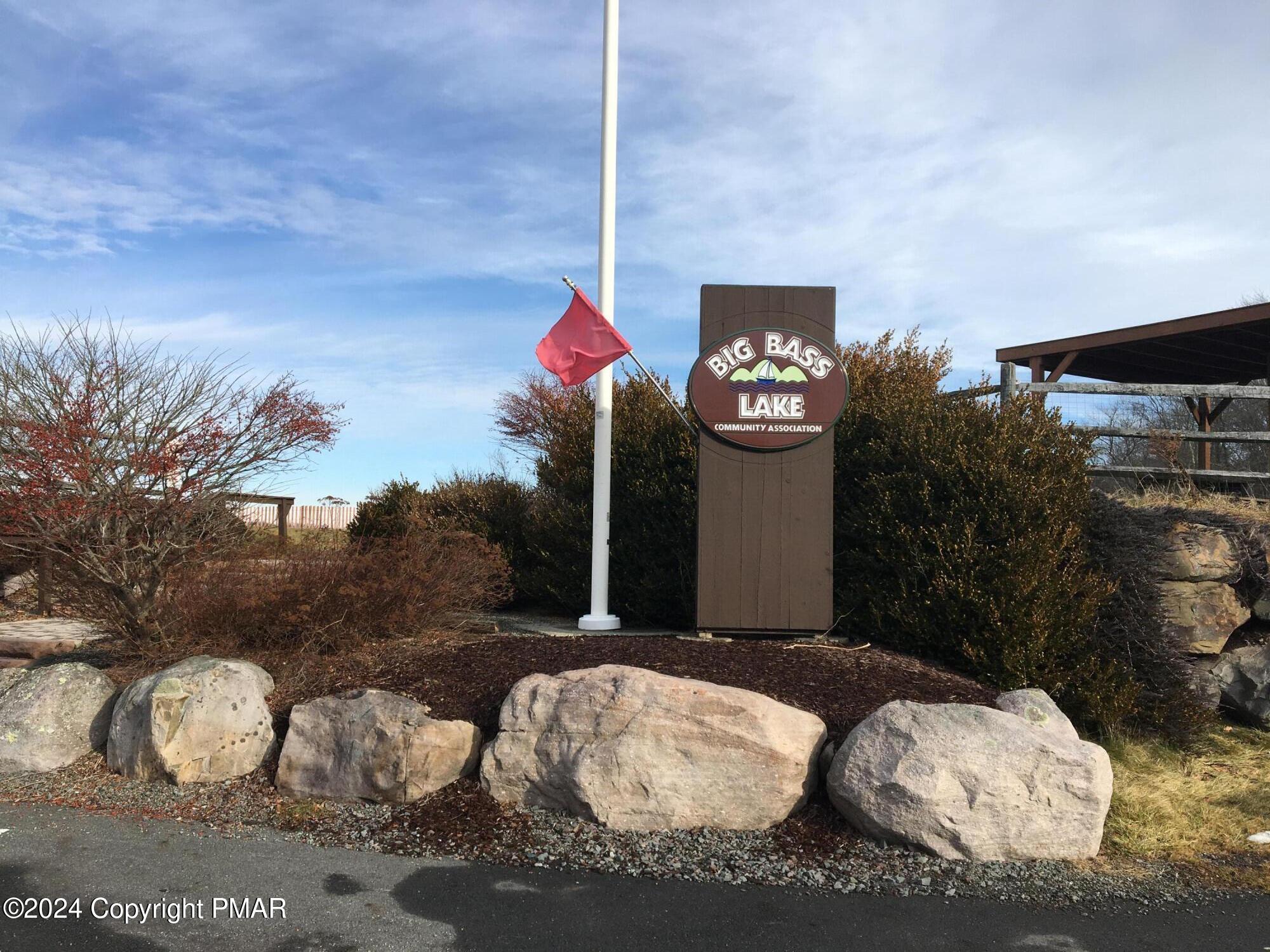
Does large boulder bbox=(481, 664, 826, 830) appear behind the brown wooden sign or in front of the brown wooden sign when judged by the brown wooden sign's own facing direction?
in front

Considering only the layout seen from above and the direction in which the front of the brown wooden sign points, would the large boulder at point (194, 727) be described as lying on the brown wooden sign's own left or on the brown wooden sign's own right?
on the brown wooden sign's own right

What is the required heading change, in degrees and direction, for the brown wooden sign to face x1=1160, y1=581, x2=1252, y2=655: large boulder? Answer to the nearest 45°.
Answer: approximately 90° to its left

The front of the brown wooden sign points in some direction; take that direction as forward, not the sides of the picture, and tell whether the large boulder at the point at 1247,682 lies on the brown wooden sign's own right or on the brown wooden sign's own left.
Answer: on the brown wooden sign's own left

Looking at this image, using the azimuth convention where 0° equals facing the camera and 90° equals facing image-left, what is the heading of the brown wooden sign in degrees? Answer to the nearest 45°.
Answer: approximately 0°

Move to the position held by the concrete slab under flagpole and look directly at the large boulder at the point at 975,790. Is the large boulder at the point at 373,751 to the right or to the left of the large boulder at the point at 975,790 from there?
right

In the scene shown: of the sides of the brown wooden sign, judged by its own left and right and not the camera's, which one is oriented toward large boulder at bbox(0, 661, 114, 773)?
right

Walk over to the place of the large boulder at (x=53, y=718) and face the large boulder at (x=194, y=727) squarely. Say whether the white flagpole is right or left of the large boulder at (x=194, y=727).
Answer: left

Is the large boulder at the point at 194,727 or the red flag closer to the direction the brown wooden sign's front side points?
the large boulder

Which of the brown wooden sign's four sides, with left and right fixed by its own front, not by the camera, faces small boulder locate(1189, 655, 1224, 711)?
left

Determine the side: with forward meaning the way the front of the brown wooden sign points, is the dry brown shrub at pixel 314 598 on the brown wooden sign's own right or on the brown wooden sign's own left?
on the brown wooden sign's own right

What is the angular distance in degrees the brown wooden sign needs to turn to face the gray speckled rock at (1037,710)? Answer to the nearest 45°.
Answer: approximately 45° to its left

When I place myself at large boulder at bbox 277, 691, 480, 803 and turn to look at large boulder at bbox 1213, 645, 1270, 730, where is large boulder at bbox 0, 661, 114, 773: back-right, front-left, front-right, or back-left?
back-left

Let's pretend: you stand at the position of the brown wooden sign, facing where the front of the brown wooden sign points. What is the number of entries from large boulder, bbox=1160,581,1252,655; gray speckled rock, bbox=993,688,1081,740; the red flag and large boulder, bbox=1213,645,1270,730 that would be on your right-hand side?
1
